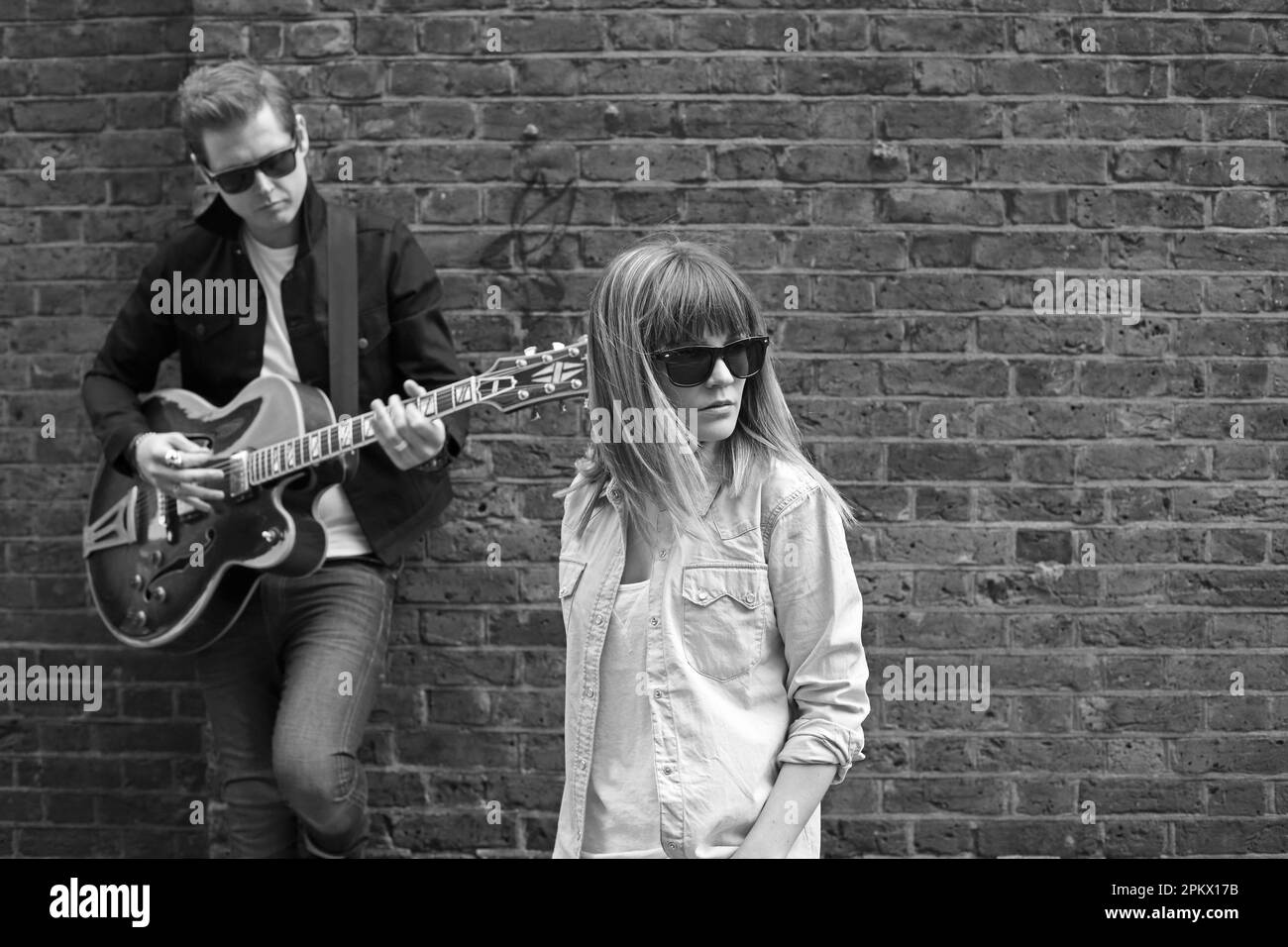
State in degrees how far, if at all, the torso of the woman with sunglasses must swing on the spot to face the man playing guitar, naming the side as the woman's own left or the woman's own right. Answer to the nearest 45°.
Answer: approximately 90° to the woman's own right

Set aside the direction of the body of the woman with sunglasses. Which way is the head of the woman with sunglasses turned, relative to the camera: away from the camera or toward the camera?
toward the camera

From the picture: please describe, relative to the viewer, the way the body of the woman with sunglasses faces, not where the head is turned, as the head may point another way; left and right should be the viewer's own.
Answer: facing the viewer and to the left of the viewer

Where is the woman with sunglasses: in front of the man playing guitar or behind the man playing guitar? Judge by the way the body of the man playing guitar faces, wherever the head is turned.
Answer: in front

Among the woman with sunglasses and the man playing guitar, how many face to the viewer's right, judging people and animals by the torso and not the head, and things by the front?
0

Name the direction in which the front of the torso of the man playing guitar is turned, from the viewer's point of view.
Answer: toward the camera
